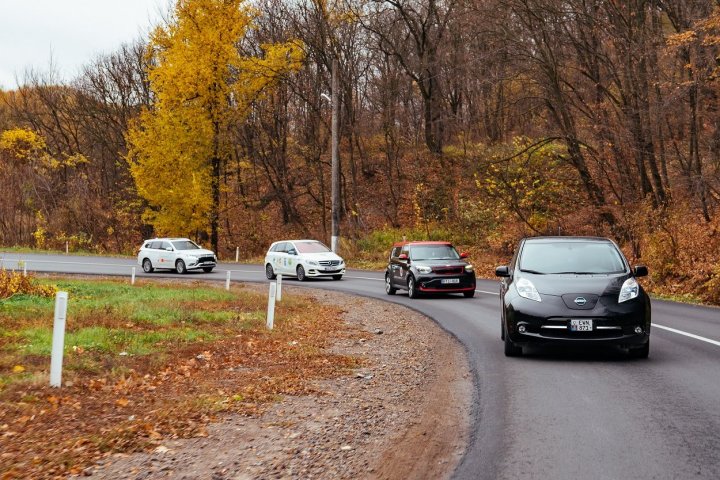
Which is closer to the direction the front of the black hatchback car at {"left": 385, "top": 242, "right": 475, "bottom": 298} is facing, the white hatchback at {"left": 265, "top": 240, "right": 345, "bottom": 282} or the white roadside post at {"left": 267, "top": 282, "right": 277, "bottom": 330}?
the white roadside post

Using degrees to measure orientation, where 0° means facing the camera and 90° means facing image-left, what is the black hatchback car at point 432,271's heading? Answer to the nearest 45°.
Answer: approximately 315°

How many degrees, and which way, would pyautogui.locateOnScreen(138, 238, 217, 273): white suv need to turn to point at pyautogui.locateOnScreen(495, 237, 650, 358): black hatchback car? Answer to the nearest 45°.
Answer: approximately 45° to its right

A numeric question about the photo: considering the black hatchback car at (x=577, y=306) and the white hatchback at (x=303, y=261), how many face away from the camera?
0

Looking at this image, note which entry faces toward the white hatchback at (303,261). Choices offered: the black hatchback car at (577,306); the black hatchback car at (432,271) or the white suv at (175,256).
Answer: the white suv at (175,256)

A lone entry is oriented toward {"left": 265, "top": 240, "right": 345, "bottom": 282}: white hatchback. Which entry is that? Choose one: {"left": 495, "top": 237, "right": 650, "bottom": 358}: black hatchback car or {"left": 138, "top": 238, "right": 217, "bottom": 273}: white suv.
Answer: {"left": 138, "top": 238, "right": 217, "bottom": 273}: white suv

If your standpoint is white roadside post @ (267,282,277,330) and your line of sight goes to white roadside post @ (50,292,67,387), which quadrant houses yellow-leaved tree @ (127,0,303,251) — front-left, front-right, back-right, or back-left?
back-right

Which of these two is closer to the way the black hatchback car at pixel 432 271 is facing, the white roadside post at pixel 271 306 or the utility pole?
the white roadside post

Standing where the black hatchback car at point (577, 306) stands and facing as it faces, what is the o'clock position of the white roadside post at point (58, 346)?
The white roadside post is roughly at 2 o'clock from the black hatchback car.
